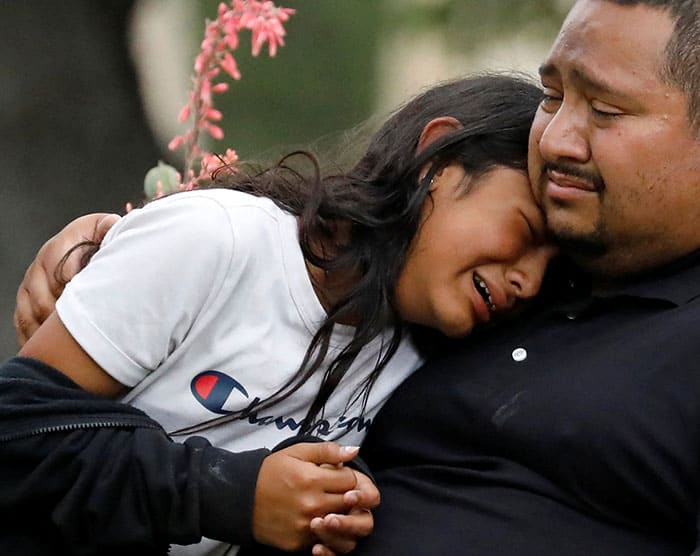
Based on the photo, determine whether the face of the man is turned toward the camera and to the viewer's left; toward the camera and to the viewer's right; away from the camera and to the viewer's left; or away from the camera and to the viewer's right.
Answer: toward the camera and to the viewer's left

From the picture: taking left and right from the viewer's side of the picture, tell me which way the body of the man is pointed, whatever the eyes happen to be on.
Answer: facing the viewer and to the left of the viewer
